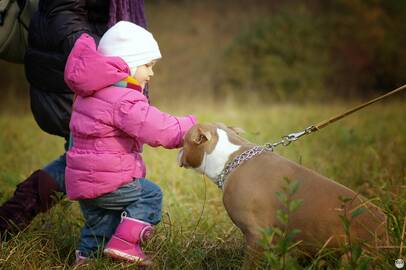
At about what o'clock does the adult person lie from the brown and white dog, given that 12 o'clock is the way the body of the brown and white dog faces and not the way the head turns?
The adult person is roughly at 1 o'clock from the brown and white dog.

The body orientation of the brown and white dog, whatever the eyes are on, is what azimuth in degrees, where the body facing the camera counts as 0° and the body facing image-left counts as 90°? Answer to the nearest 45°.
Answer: approximately 90°

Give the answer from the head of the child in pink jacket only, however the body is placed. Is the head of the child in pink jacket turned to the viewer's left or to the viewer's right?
to the viewer's right

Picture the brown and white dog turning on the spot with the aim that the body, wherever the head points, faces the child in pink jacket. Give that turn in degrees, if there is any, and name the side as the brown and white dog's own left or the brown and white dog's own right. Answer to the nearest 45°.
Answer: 0° — it already faces them
